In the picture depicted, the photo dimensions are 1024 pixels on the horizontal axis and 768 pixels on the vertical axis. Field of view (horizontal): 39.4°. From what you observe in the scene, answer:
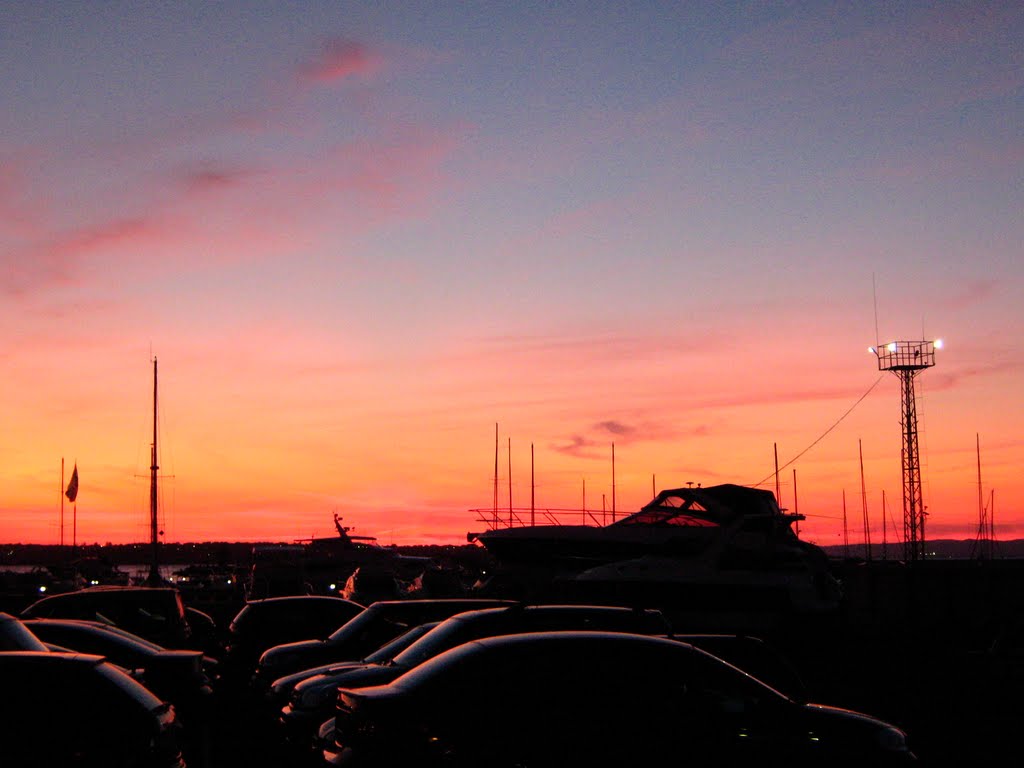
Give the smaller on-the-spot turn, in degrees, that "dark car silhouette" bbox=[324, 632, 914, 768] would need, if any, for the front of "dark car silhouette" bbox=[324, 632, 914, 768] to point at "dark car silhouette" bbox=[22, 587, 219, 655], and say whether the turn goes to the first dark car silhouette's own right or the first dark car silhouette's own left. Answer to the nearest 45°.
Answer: approximately 135° to the first dark car silhouette's own left

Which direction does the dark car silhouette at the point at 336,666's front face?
to the viewer's left

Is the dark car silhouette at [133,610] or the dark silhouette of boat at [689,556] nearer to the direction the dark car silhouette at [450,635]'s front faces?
the dark car silhouette

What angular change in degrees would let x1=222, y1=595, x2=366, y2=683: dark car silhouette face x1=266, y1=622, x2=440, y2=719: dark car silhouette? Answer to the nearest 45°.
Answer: approximately 90° to its right

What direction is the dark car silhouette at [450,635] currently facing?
to the viewer's left
